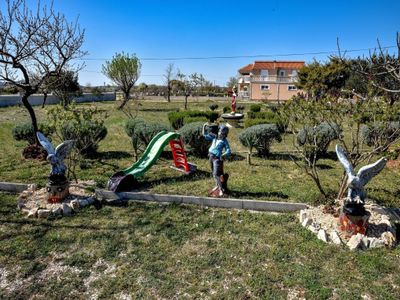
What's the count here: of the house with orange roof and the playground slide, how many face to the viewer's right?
0

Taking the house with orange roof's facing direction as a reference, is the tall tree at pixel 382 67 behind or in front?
in front

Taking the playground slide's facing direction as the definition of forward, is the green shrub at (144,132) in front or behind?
behind

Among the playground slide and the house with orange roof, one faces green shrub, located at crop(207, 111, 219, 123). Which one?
the house with orange roof

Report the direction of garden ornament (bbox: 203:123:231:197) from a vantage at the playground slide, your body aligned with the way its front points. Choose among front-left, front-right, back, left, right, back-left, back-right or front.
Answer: left

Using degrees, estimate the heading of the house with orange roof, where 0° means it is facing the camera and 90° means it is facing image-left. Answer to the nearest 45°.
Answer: approximately 0°

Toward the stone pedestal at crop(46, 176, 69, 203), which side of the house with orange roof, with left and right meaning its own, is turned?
front

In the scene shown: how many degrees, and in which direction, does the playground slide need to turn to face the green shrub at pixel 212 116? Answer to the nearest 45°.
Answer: approximately 135° to its right

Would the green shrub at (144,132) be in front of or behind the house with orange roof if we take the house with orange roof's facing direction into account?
in front
